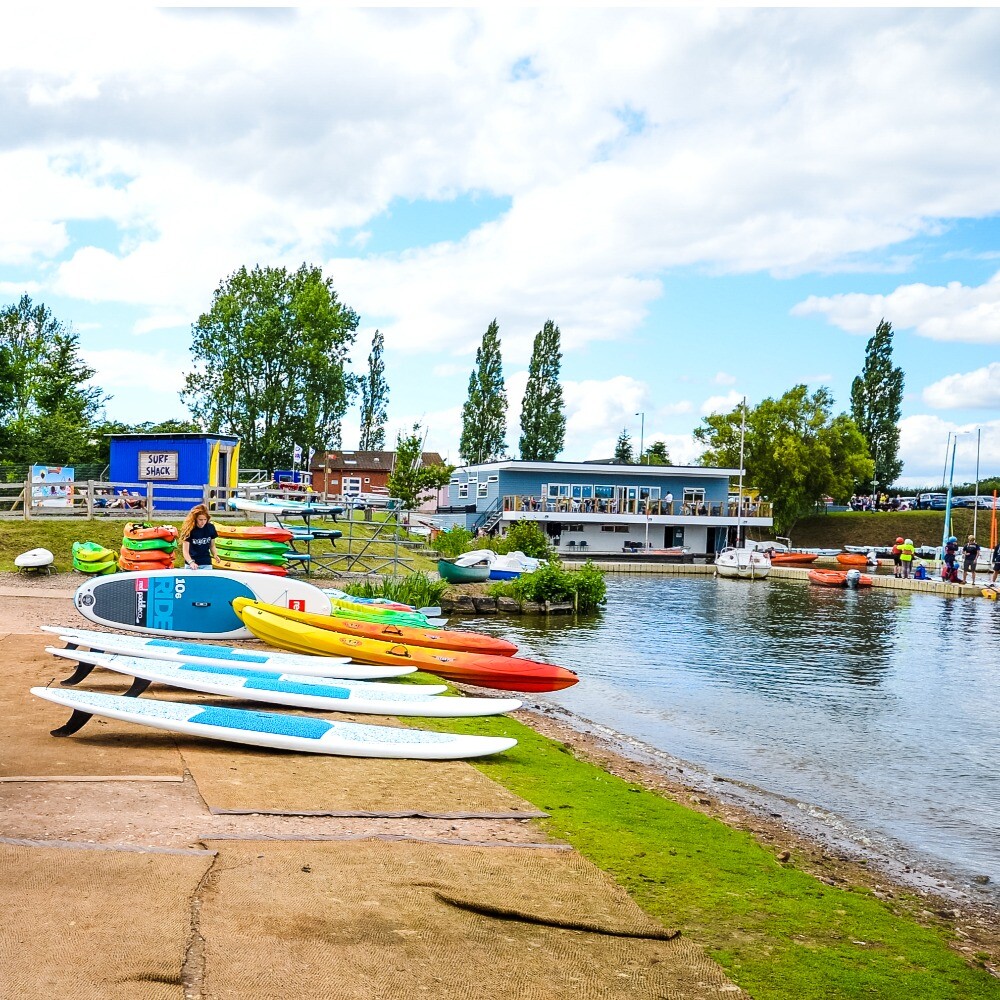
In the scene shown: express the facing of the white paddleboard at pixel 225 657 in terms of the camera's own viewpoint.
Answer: facing to the right of the viewer

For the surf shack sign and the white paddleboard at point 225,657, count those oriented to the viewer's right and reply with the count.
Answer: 1

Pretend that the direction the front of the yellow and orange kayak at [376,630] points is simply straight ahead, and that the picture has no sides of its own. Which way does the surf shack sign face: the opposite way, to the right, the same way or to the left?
to the right

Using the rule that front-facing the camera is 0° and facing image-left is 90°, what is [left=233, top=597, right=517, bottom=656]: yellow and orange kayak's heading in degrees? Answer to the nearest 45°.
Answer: approximately 270°

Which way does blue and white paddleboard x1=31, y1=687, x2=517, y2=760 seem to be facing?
to the viewer's right

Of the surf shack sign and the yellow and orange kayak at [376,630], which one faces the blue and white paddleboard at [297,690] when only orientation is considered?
the surf shack sign

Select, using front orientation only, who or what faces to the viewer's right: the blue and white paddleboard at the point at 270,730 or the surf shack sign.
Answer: the blue and white paddleboard
